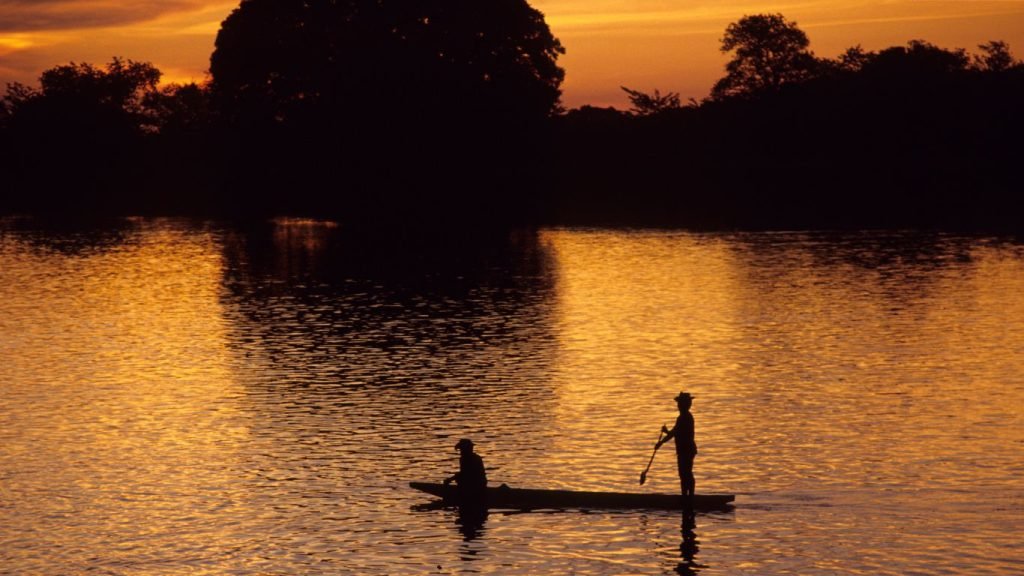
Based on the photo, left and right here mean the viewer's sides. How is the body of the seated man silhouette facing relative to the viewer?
facing to the left of the viewer
